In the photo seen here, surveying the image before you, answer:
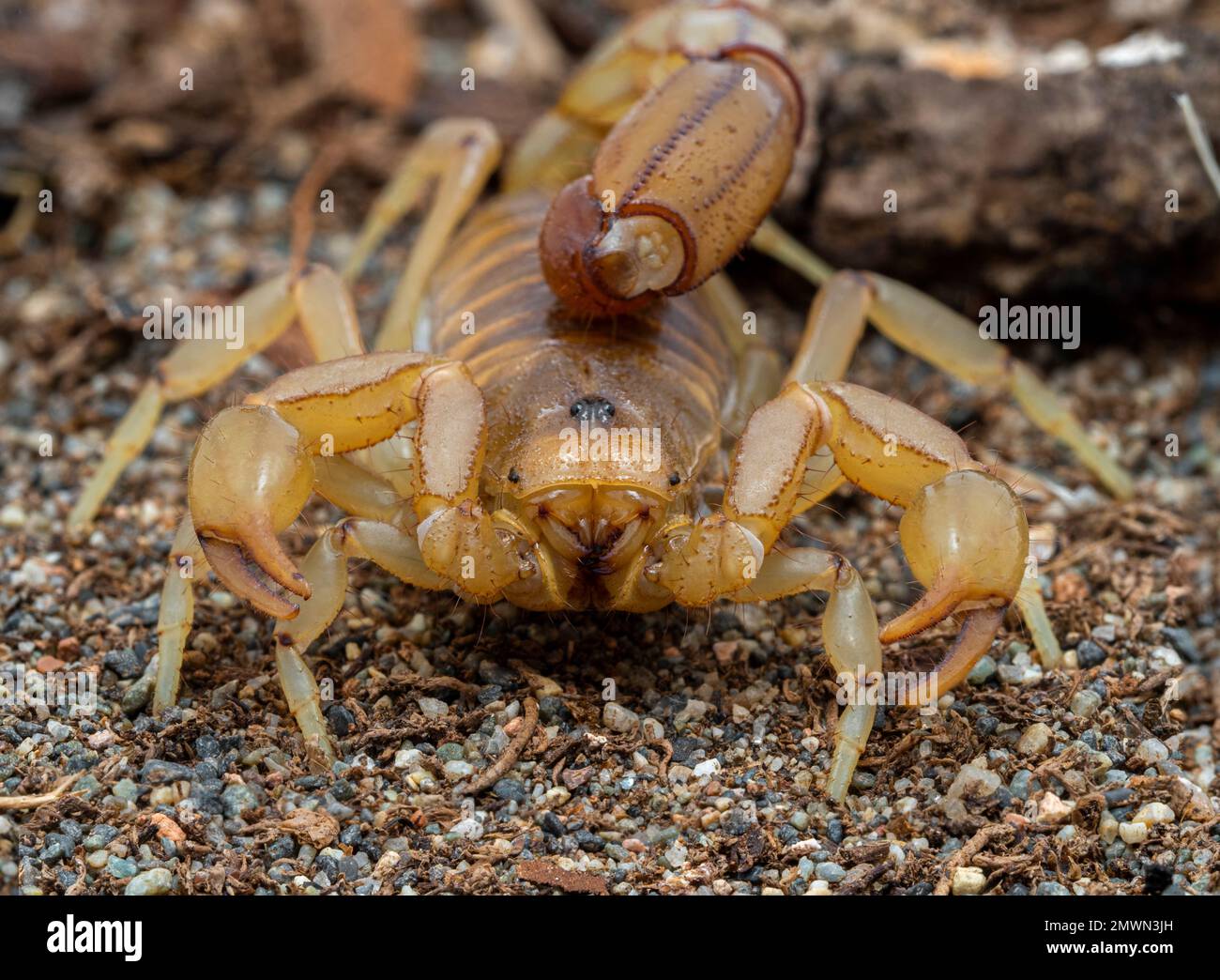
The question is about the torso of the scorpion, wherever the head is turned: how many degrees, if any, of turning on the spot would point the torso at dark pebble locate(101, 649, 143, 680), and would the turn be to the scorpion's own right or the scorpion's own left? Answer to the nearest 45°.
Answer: approximately 90° to the scorpion's own right

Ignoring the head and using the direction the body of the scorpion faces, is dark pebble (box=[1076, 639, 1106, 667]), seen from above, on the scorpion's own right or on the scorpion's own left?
on the scorpion's own left

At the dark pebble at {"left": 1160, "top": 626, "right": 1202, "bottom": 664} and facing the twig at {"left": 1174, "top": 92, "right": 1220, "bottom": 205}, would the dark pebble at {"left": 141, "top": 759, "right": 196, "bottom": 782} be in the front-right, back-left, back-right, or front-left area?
back-left

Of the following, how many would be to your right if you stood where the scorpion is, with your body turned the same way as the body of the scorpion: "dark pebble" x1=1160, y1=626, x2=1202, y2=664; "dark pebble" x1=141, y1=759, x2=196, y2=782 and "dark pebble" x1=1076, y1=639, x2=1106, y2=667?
1

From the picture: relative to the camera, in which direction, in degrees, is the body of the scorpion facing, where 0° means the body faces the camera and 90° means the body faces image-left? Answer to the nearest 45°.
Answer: approximately 0°
